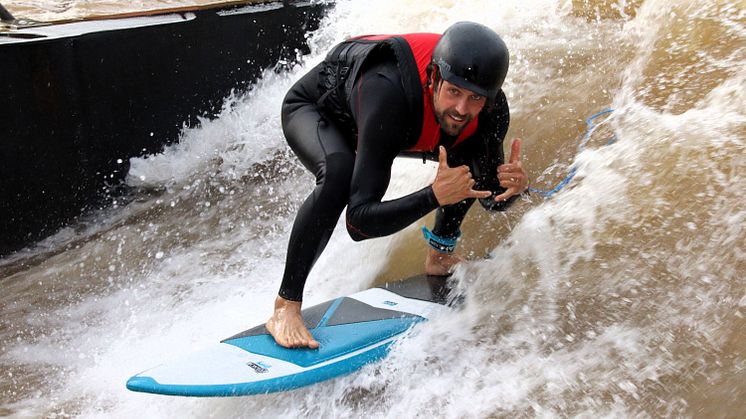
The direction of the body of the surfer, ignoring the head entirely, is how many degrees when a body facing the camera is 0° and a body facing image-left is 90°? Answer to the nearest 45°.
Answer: approximately 315°
